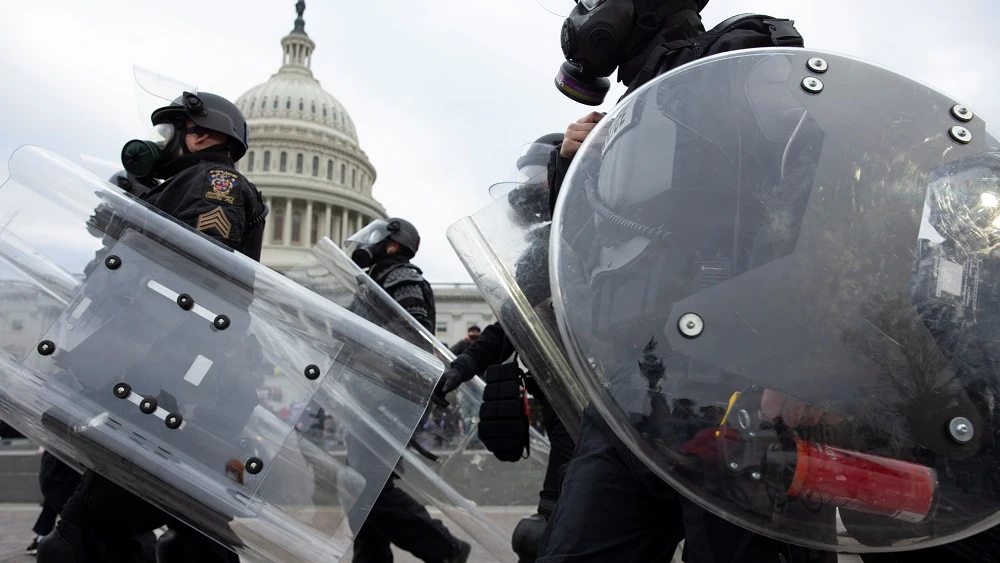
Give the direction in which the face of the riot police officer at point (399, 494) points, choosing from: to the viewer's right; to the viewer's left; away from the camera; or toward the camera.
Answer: to the viewer's left

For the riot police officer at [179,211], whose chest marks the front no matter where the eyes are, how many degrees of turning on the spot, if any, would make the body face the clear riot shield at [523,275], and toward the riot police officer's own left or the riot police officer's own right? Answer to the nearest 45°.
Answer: approximately 135° to the riot police officer's own left

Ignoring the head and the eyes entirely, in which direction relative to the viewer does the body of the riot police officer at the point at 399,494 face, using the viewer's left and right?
facing to the left of the viewer

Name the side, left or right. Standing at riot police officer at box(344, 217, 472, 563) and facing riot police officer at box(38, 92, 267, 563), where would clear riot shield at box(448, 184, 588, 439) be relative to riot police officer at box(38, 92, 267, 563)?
left

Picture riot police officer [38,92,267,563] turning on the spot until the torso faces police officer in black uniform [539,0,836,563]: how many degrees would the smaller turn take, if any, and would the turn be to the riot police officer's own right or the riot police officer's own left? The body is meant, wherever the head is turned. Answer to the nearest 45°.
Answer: approximately 135° to the riot police officer's own left

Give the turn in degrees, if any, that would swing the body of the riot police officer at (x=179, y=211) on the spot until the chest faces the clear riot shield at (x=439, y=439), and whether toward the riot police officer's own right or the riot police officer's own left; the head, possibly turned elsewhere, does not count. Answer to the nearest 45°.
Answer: approximately 135° to the riot police officer's own right

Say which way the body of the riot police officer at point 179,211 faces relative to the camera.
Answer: to the viewer's left
